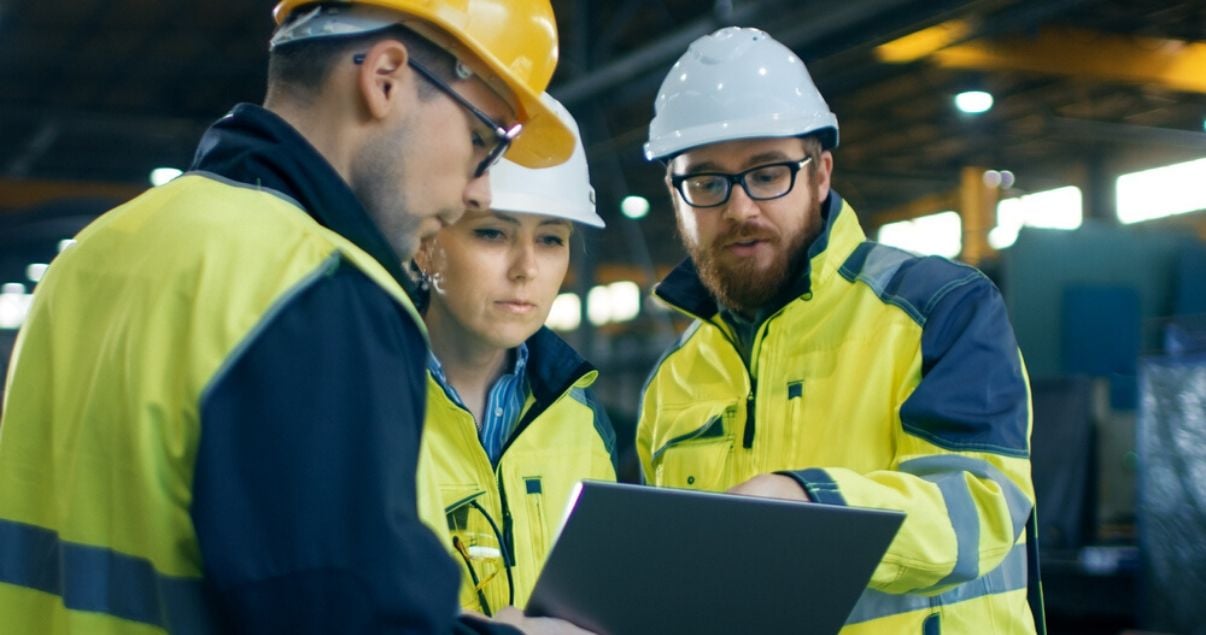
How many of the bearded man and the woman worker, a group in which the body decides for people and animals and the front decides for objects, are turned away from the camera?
0

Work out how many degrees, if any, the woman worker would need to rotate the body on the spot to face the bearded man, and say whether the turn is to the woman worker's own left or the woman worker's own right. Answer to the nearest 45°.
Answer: approximately 45° to the woman worker's own left

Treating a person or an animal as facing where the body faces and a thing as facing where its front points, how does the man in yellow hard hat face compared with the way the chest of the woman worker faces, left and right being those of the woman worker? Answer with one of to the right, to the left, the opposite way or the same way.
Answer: to the left

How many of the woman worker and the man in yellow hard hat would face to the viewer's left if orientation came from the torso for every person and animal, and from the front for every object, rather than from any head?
0

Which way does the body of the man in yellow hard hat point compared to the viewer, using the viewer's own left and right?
facing away from the viewer and to the right of the viewer

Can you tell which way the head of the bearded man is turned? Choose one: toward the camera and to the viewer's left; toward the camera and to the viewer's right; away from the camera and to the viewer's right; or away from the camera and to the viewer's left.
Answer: toward the camera and to the viewer's left

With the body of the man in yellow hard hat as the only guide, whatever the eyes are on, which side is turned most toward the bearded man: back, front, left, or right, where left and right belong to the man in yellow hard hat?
front

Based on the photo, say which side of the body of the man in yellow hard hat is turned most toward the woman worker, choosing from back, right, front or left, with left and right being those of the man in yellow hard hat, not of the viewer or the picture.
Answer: front

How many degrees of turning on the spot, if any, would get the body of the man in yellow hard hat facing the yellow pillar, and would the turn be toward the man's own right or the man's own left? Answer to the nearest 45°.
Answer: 0° — they already face it

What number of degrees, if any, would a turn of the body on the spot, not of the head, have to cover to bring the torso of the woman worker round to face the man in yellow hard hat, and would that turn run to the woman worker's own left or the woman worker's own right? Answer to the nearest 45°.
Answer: approximately 45° to the woman worker's own right

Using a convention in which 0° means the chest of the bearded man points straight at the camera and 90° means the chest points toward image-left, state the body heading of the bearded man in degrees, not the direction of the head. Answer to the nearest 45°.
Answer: approximately 45°

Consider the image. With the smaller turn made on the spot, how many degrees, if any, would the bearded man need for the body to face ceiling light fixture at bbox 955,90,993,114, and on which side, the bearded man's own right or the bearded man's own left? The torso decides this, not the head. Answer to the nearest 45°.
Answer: approximately 135° to the bearded man's own right

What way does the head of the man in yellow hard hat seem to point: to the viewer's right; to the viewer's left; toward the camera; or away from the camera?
to the viewer's right

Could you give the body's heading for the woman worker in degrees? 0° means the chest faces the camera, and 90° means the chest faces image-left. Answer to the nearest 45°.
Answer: approximately 315°

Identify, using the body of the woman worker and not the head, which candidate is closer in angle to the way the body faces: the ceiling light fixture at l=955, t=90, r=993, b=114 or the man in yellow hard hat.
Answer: the man in yellow hard hat
